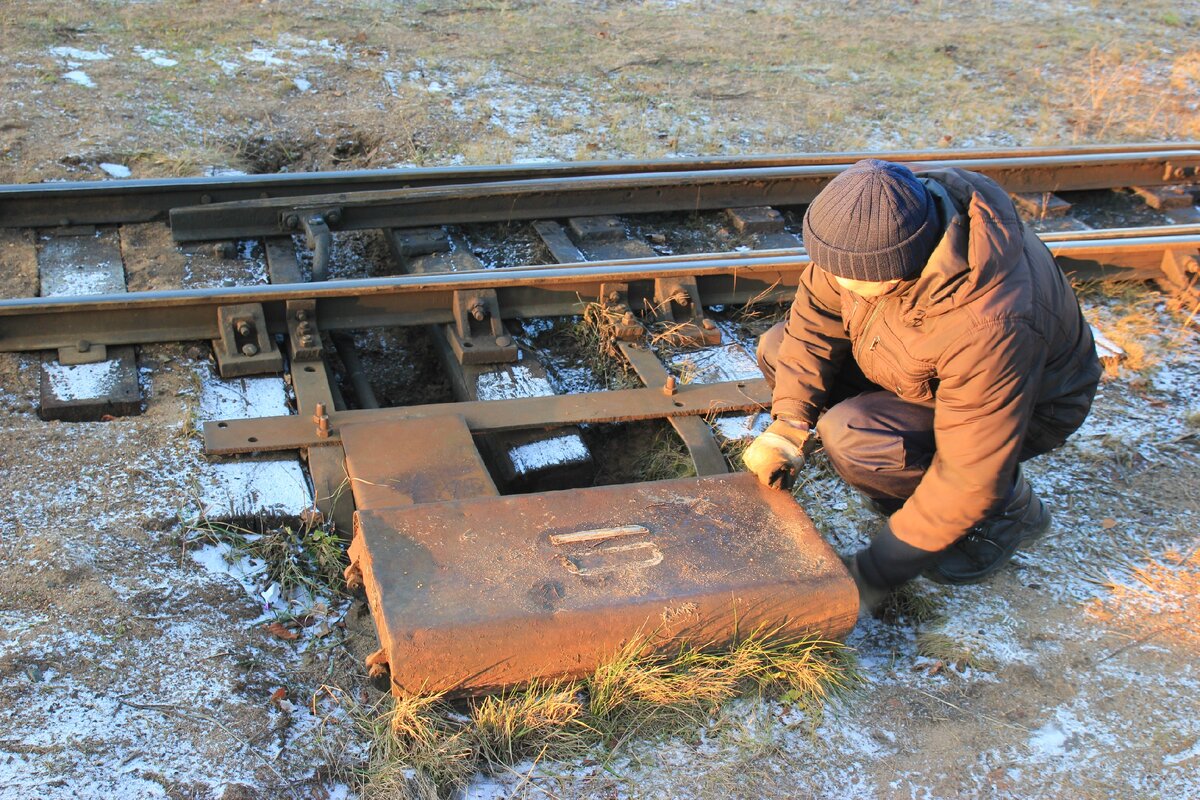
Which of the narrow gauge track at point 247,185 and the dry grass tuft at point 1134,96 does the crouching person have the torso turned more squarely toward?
the narrow gauge track

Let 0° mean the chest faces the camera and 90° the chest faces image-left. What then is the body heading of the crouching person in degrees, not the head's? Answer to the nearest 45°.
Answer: approximately 45°

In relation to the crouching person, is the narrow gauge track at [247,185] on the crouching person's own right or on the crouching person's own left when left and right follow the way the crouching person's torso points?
on the crouching person's own right

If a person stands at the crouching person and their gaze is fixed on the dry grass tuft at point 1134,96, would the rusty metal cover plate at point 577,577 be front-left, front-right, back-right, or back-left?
back-left

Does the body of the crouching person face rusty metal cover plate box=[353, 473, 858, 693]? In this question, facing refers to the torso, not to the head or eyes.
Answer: yes

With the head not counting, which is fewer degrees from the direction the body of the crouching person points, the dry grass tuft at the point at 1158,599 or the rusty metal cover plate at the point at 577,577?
the rusty metal cover plate

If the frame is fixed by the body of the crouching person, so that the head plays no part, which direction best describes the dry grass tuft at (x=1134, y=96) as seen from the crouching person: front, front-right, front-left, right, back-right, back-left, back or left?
back-right

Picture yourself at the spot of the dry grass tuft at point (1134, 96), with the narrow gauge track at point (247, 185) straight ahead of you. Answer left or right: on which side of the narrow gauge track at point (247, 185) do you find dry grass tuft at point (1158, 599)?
left
